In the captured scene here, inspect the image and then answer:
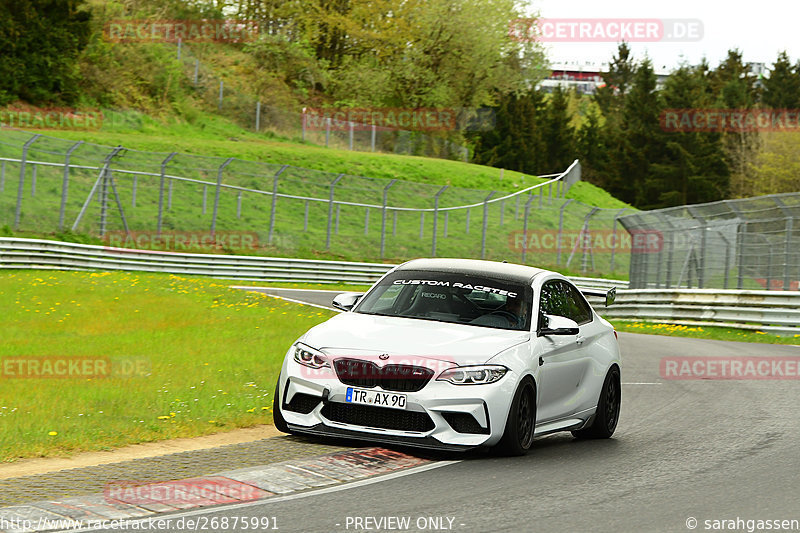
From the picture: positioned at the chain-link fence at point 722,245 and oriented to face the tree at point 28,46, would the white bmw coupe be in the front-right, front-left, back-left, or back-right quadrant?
back-left

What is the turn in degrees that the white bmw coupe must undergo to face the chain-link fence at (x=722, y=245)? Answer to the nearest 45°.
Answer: approximately 135° to its right

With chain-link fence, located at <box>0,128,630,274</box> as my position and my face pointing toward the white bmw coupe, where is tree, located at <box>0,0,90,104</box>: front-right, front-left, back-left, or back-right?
back-right

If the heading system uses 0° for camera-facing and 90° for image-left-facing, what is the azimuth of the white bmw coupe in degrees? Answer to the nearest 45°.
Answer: approximately 45°

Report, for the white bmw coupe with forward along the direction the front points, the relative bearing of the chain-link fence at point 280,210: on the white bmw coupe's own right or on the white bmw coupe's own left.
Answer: on the white bmw coupe's own right

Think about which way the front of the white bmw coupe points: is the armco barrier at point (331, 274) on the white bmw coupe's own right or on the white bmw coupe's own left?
on the white bmw coupe's own right

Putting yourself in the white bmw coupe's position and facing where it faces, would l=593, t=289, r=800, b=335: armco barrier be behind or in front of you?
behind

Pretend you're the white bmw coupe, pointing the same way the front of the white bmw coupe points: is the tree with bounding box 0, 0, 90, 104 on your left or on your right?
on your right
